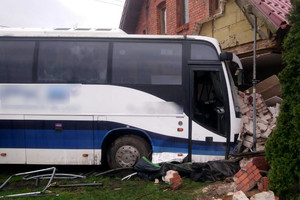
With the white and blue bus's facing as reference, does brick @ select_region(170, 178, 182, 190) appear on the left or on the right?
on its right

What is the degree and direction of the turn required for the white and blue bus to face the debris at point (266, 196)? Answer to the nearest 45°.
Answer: approximately 45° to its right

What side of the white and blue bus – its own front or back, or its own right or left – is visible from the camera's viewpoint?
right

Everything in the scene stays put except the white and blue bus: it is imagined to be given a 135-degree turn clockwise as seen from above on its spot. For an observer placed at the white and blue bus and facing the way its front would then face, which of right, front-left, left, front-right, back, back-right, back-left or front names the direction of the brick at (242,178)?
left

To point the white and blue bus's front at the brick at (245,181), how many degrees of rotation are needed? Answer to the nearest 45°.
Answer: approximately 45° to its right

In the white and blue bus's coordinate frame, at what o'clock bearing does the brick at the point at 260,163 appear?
The brick is roughly at 1 o'clock from the white and blue bus.

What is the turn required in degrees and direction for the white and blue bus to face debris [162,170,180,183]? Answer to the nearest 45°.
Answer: approximately 45° to its right

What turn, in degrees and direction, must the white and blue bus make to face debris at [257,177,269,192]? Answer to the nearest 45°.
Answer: approximately 45° to its right
